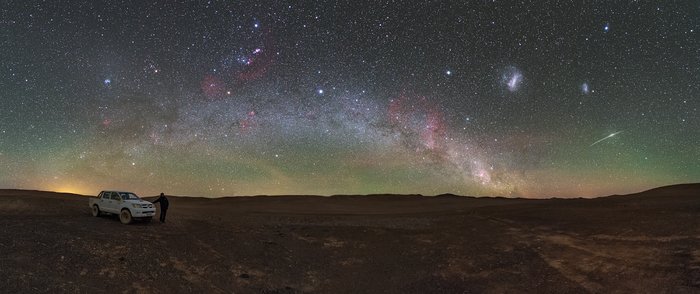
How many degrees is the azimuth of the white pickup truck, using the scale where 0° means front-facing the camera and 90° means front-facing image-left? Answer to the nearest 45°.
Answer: approximately 315°

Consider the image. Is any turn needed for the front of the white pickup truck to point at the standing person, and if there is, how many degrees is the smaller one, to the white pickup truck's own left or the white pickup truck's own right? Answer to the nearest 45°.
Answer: approximately 45° to the white pickup truck's own left
